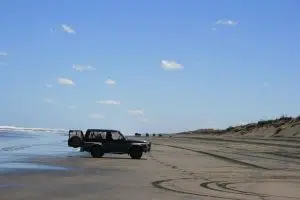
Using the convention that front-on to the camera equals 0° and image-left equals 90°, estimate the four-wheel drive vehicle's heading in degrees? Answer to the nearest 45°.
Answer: approximately 270°
